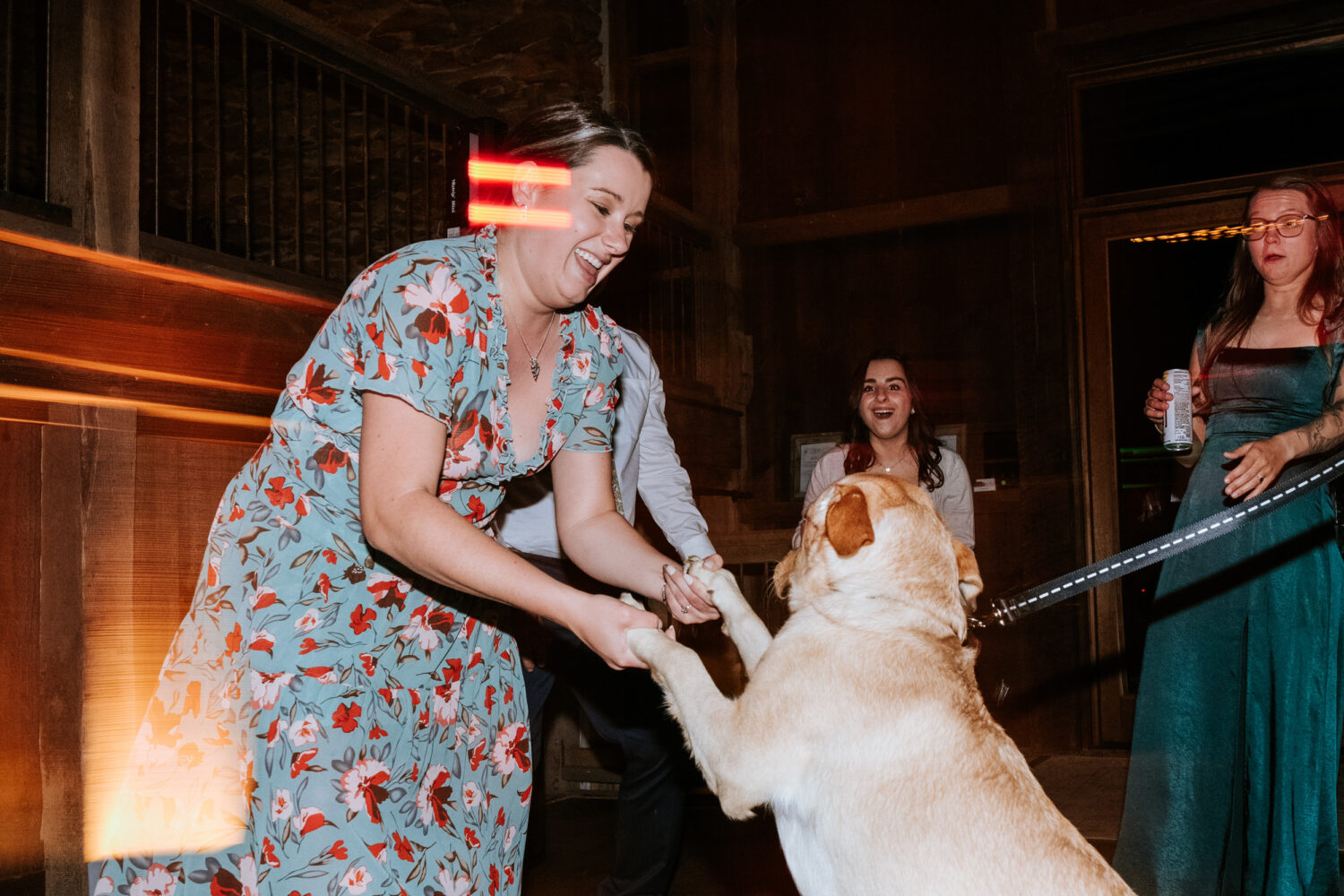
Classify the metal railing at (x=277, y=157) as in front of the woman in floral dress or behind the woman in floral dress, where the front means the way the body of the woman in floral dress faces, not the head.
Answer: behind

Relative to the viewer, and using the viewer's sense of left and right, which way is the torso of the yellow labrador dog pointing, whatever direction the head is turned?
facing away from the viewer and to the left of the viewer

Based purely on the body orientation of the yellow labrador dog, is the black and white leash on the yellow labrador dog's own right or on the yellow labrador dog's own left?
on the yellow labrador dog's own right

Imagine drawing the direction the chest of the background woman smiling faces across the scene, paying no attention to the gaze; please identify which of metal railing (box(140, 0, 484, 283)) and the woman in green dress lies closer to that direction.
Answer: the woman in green dress

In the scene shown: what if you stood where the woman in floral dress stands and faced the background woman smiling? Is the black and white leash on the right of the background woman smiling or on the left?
right

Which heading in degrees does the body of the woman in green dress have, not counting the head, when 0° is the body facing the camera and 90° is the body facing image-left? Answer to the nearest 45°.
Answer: approximately 45°

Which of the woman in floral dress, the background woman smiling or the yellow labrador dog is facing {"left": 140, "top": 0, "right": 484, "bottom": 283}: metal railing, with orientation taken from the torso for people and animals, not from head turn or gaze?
the yellow labrador dog

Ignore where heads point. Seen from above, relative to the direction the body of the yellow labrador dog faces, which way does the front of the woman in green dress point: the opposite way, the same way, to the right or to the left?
to the left

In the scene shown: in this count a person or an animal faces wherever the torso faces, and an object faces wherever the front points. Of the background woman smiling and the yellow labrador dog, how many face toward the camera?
1

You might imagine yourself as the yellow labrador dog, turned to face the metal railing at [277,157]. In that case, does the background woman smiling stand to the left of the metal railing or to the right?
right

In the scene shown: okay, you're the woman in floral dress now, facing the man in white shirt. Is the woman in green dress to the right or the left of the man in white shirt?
right

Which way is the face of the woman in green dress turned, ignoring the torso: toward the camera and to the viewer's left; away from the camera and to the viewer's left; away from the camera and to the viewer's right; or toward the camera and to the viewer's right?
toward the camera and to the viewer's left

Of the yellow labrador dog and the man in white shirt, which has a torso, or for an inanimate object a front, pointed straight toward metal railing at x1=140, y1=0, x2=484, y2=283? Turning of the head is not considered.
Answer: the yellow labrador dog

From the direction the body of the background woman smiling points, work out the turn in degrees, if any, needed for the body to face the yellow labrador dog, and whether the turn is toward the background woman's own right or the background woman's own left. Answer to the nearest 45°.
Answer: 0° — they already face it

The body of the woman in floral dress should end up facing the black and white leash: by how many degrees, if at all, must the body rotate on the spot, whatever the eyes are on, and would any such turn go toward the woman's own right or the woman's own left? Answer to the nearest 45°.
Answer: approximately 45° to the woman's own left

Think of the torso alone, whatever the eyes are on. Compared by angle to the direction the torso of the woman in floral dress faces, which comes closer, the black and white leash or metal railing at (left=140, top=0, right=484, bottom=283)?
the black and white leash

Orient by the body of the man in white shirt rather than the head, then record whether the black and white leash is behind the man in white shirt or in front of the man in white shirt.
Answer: in front
